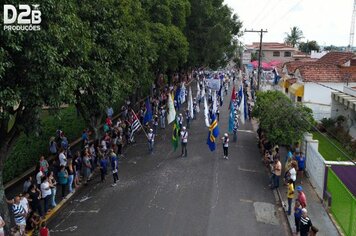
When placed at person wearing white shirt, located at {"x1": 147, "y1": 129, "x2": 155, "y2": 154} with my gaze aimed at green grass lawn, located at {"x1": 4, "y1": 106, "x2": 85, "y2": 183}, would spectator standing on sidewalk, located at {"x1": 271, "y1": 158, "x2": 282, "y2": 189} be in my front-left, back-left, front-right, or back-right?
back-left

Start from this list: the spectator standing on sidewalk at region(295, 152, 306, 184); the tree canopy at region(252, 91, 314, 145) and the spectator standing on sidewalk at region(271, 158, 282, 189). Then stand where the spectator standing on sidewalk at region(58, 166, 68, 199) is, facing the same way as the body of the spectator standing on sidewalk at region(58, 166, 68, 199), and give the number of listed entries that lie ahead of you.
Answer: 3

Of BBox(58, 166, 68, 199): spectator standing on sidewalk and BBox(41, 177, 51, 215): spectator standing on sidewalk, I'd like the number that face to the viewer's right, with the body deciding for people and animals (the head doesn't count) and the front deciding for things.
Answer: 2

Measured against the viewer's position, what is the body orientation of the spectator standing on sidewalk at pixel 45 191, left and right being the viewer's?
facing to the right of the viewer

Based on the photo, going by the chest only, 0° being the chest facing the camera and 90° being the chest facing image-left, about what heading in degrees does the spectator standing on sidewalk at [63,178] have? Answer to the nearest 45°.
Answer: approximately 270°

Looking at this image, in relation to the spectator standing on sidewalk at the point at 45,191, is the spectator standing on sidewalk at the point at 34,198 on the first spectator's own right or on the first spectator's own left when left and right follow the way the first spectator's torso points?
on the first spectator's own right

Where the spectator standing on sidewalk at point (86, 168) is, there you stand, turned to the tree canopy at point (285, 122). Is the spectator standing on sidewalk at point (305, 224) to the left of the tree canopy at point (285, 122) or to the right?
right

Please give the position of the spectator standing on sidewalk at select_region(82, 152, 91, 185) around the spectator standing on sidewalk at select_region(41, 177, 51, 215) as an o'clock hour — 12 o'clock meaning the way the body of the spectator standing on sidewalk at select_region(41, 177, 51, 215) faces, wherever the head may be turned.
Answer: the spectator standing on sidewalk at select_region(82, 152, 91, 185) is roughly at 10 o'clock from the spectator standing on sidewalk at select_region(41, 177, 51, 215).

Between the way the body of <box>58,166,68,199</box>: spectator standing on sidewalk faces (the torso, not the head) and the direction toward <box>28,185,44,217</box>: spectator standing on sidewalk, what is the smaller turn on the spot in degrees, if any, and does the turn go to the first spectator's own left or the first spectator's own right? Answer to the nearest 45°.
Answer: approximately 135° to the first spectator's own right

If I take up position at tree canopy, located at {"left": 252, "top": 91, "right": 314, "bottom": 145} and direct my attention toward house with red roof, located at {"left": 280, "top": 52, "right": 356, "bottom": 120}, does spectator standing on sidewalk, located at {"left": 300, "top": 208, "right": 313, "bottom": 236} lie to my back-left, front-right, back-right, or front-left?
back-right
